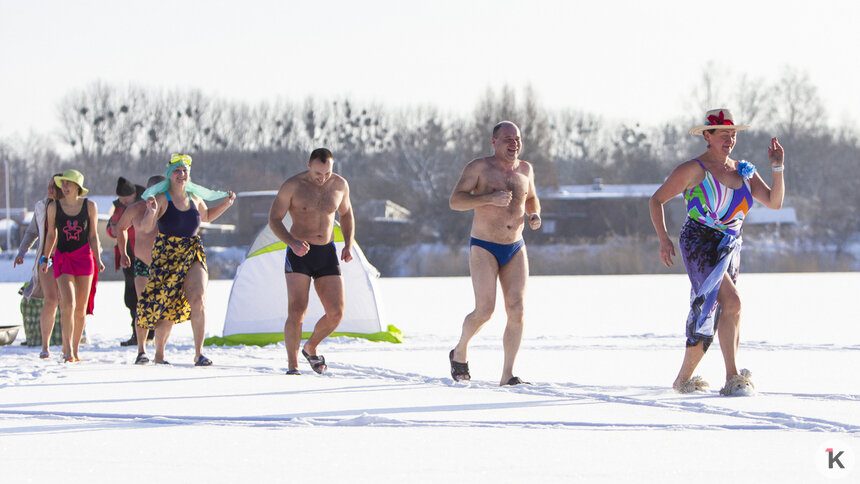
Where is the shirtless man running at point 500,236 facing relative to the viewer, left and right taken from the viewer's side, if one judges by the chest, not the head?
facing the viewer and to the right of the viewer

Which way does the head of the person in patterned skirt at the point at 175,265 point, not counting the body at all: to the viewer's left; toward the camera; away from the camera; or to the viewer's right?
toward the camera

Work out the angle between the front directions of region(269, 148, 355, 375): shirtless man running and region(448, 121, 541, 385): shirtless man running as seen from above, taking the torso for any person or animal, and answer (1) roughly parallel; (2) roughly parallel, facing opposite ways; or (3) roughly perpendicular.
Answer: roughly parallel

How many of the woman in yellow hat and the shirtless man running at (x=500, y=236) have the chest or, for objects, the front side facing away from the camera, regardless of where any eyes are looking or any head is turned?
0

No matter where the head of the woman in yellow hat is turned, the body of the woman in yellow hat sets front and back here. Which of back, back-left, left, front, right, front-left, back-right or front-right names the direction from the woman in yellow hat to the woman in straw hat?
front-left

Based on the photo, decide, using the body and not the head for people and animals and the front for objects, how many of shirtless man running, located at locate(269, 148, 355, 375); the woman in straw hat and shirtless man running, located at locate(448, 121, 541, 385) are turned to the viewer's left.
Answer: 0

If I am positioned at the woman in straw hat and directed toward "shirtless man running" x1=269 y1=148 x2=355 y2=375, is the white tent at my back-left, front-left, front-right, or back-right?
front-right

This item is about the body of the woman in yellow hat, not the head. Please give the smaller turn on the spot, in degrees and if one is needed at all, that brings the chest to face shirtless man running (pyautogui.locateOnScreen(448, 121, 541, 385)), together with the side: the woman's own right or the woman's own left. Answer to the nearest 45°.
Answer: approximately 45° to the woman's own left

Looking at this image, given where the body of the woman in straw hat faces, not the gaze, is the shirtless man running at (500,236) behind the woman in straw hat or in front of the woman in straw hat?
behind

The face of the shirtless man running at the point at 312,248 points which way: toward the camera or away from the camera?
toward the camera

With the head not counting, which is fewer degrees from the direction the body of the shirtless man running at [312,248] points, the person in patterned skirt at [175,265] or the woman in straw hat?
the woman in straw hat

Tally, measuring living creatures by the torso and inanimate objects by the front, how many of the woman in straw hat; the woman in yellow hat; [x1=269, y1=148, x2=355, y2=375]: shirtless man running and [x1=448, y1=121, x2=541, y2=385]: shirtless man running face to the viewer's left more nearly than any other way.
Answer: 0

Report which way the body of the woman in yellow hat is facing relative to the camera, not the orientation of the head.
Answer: toward the camera

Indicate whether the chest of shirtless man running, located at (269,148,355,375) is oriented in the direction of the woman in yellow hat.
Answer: no

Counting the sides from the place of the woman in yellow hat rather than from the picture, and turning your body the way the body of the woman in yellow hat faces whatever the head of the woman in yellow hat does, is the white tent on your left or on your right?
on your left
